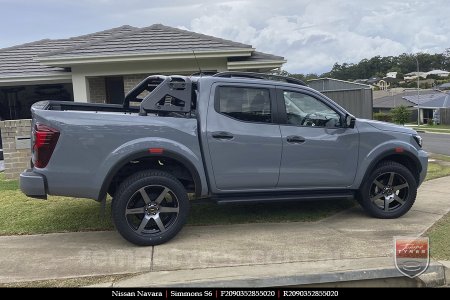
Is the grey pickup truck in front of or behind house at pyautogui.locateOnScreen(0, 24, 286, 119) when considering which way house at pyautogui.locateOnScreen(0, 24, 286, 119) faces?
in front

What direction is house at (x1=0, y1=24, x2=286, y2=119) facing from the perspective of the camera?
toward the camera
